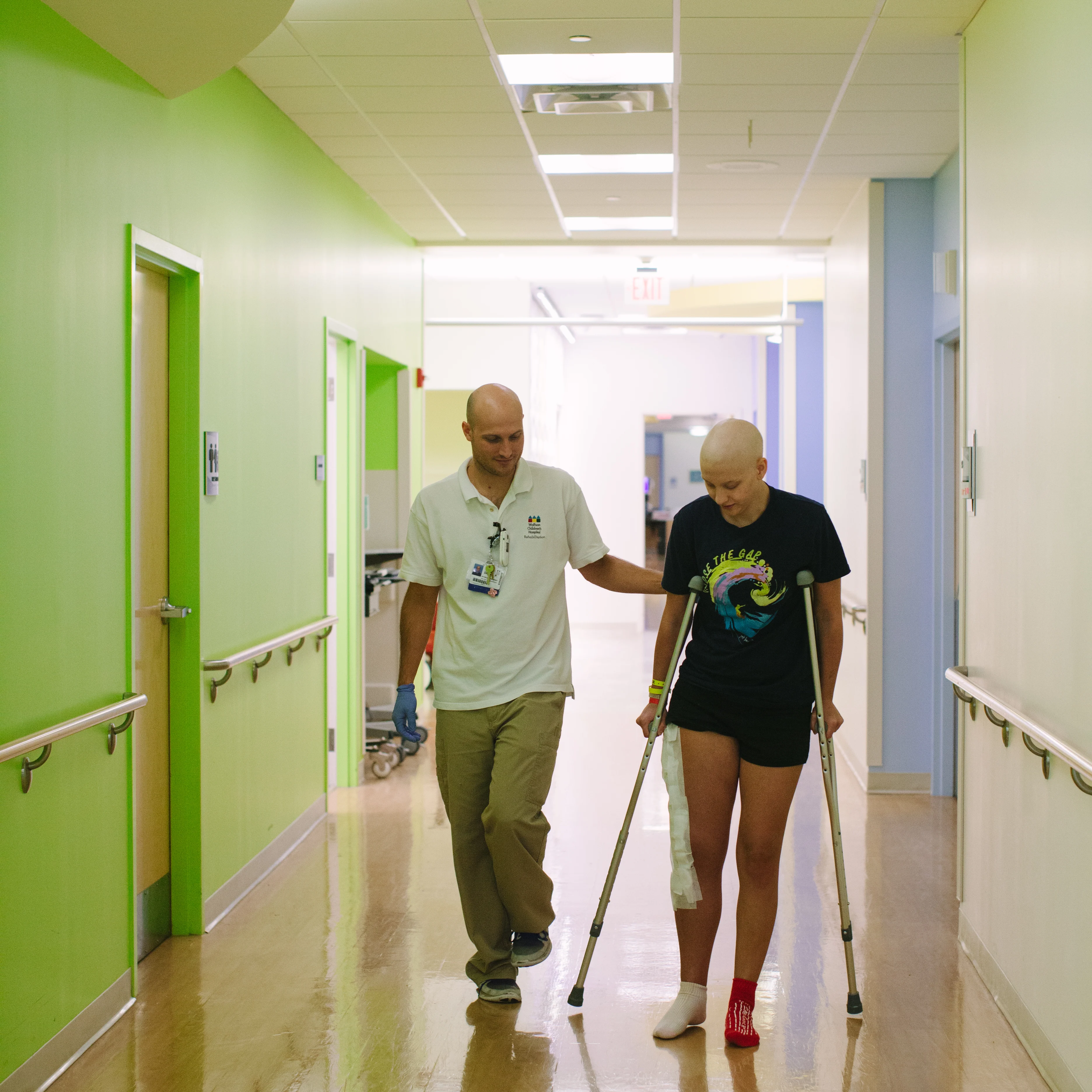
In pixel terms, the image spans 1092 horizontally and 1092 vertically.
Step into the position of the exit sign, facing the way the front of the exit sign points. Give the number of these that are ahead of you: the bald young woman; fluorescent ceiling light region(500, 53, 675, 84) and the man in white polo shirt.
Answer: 3

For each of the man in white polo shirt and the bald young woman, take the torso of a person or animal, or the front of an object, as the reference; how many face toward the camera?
2

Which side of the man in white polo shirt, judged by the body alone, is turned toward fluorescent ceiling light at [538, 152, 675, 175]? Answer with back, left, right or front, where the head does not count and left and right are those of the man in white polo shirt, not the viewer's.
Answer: back

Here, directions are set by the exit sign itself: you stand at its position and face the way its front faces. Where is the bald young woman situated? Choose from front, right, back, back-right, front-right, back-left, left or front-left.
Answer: front

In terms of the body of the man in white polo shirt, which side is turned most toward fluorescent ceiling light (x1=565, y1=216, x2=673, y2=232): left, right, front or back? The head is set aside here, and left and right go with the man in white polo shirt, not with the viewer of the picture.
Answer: back

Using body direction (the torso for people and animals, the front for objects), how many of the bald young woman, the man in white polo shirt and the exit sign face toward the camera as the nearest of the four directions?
3

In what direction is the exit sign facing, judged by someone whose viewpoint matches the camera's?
facing the viewer

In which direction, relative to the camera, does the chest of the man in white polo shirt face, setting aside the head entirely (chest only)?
toward the camera

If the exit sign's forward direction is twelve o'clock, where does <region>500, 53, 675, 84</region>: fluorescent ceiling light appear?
The fluorescent ceiling light is roughly at 12 o'clock from the exit sign.
